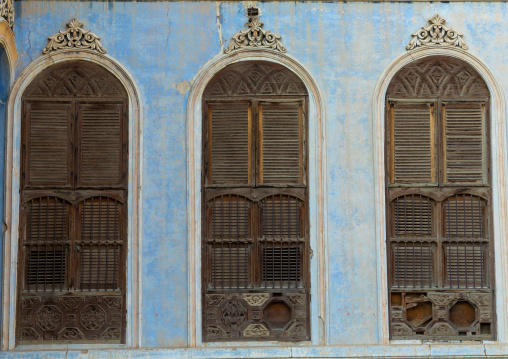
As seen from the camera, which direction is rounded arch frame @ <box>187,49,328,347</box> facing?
toward the camera

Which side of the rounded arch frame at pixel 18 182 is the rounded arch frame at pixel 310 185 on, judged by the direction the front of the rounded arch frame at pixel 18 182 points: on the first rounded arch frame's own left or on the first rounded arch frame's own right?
on the first rounded arch frame's own left

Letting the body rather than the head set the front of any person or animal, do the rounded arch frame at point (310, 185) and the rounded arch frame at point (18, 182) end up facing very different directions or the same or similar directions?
same or similar directions

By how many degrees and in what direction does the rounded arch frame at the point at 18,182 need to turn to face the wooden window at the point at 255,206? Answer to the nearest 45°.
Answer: approximately 90° to its left

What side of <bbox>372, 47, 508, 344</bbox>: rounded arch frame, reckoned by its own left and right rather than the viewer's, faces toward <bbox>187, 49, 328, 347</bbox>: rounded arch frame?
right

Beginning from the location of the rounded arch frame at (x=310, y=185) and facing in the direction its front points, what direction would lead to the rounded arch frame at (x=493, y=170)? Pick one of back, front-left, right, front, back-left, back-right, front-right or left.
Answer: left

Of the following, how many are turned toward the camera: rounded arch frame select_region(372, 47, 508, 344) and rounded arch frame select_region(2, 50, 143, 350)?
2

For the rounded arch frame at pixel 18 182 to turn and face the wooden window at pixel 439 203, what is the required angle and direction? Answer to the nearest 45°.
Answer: approximately 90° to its left

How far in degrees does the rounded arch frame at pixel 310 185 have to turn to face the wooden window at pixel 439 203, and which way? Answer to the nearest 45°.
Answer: approximately 90° to its left

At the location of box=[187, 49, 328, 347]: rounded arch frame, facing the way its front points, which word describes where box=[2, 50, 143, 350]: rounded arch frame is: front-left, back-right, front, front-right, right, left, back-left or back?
right

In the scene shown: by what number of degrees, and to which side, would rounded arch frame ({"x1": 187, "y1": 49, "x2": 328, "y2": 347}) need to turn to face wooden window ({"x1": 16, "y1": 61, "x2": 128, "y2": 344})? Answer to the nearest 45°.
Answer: approximately 90° to its right

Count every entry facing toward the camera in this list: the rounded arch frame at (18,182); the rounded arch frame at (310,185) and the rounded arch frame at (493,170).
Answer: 3

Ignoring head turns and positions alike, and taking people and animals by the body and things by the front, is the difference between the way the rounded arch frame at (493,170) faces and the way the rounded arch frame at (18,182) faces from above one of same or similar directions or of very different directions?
same or similar directions

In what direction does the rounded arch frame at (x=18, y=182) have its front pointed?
toward the camera

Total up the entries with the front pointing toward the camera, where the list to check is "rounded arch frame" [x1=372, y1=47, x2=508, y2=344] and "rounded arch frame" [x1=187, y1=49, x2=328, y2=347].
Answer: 2
